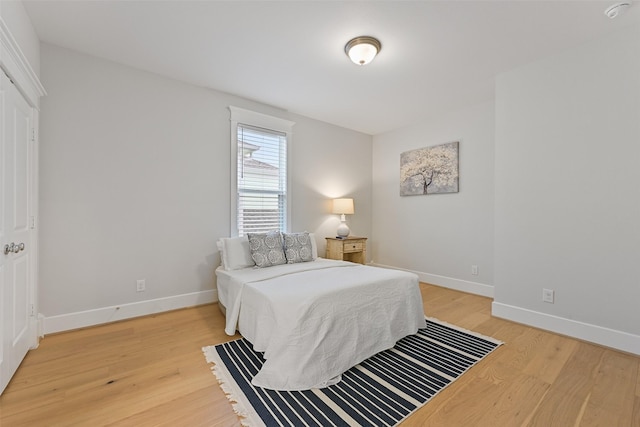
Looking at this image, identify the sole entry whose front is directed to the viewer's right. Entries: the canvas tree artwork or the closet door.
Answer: the closet door

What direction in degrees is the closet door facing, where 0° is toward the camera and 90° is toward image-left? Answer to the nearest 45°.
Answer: approximately 270°

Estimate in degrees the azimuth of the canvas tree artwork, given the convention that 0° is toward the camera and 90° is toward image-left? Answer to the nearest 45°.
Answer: approximately 45°

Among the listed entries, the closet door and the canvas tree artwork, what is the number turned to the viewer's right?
1

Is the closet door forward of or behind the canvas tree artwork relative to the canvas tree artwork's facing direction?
forward

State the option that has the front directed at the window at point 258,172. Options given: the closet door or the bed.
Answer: the closet door

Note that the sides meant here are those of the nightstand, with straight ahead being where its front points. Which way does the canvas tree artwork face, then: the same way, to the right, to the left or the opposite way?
to the right

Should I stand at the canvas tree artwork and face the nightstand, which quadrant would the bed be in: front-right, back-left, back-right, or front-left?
front-left

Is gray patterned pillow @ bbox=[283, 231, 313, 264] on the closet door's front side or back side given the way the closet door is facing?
on the front side

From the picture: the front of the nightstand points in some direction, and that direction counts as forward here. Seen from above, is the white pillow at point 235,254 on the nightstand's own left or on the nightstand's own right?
on the nightstand's own right

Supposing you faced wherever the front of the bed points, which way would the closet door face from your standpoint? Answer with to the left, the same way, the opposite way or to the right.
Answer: to the left

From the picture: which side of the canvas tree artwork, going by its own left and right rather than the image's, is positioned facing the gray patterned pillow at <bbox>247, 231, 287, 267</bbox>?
front

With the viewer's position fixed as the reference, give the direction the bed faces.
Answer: facing the viewer and to the right of the viewer

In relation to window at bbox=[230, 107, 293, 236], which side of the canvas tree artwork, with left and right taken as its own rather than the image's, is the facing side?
front

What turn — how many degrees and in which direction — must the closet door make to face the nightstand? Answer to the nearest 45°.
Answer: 0° — it already faces it

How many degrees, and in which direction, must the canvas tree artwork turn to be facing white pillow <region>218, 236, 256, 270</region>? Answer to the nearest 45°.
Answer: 0° — it already faces it

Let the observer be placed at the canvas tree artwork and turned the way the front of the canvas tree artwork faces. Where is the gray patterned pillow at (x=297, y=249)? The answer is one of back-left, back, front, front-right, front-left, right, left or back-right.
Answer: front

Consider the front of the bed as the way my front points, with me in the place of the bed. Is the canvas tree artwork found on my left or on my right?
on my left
